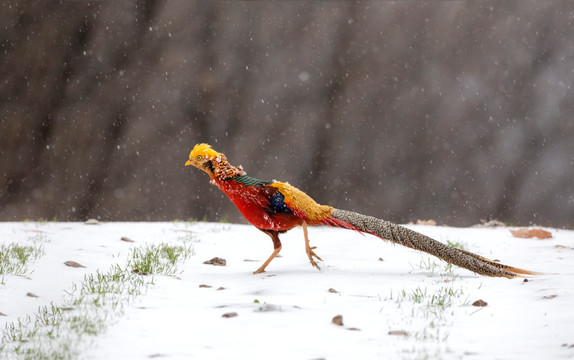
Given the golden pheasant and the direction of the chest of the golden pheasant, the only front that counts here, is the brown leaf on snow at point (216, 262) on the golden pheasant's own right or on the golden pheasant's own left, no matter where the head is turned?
on the golden pheasant's own right

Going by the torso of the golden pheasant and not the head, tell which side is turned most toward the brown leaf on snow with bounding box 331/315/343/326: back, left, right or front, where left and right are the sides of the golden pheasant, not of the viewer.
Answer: left

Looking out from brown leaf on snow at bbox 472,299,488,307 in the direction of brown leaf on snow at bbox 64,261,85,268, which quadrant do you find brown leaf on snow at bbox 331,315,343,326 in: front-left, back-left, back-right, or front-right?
front-left

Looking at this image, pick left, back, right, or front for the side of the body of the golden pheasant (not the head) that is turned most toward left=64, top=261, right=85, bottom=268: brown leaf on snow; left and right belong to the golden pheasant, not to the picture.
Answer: front

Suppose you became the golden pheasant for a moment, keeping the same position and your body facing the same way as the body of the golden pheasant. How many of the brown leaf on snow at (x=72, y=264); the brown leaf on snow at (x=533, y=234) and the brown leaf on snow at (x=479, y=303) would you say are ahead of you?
1

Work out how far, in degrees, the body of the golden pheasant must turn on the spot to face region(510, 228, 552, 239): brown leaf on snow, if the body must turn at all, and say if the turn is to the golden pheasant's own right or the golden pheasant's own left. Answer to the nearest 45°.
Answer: approximately 135° to the golden pheasant's own right

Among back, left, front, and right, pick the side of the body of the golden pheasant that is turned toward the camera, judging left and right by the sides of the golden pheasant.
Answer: left

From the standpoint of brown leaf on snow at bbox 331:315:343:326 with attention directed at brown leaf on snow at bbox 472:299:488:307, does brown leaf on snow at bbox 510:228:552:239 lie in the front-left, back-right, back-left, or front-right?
front-left

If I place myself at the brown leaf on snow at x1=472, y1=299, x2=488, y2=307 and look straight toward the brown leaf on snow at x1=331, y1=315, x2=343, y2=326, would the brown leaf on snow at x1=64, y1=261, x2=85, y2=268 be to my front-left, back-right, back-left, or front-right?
front-right

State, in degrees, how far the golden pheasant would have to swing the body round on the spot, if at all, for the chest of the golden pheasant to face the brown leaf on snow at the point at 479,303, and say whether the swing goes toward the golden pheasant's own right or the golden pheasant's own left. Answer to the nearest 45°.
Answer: approximately 135° to the golden pheasant's own left
